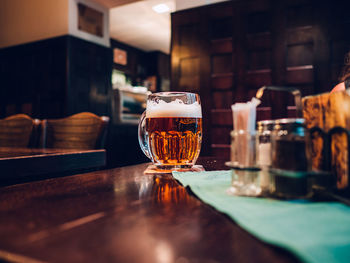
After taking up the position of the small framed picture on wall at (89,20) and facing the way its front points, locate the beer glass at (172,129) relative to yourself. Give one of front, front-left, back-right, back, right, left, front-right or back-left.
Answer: front-right

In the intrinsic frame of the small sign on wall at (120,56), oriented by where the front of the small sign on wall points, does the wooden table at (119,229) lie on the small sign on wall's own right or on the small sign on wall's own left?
on the small sign on wall's own right

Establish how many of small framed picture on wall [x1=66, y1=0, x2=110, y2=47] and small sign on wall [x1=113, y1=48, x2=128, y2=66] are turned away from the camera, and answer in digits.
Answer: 0

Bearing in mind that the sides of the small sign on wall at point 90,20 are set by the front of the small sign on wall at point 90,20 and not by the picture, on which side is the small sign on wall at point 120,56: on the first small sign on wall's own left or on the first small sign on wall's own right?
on the first small sign on wall's own left

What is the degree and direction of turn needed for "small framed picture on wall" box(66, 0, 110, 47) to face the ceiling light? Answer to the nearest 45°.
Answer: approximately 45° to its left

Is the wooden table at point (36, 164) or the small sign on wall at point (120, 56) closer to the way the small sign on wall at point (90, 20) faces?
the wooden table

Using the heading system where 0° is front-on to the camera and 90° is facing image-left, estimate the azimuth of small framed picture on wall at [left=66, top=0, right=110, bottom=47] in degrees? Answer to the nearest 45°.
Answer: approximately 315°

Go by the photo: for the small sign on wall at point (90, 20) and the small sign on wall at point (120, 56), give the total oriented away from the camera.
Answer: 0

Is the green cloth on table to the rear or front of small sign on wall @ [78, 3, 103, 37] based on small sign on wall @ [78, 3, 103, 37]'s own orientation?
to the front

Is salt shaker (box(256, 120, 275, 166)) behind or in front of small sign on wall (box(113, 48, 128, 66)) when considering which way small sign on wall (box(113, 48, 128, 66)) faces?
in front
